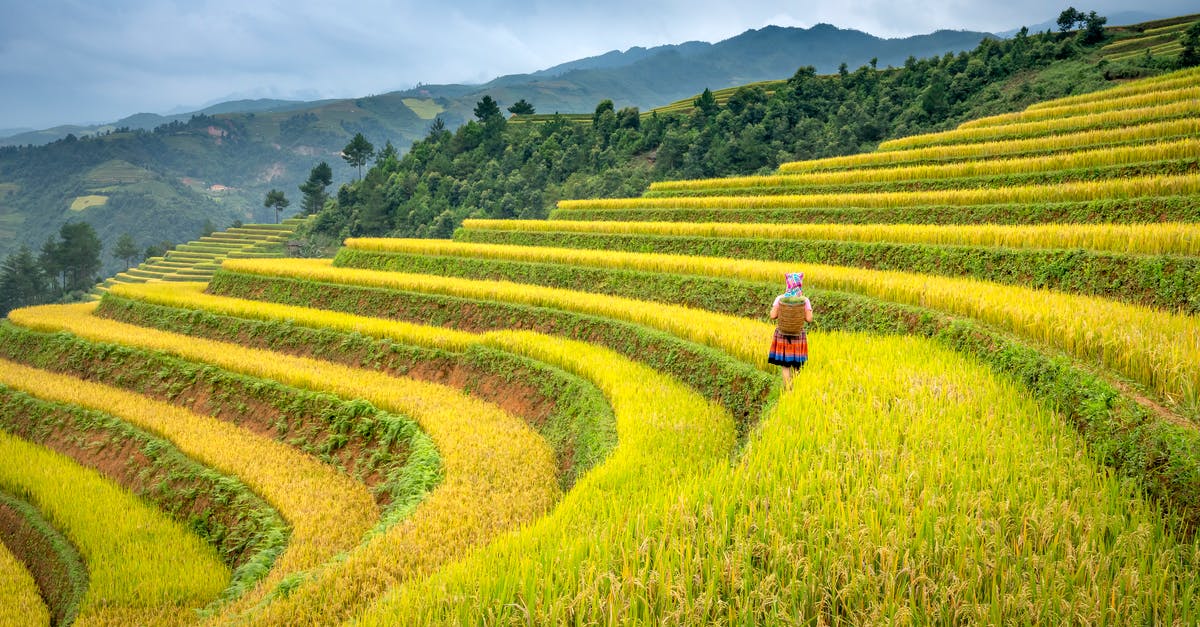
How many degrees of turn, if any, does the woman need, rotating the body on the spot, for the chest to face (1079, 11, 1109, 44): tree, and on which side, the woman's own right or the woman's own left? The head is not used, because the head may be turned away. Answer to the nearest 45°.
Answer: approximately 45° to the woman's own right

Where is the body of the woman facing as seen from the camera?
away from the camera

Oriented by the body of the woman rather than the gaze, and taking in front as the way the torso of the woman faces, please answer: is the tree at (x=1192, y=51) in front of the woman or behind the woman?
in front

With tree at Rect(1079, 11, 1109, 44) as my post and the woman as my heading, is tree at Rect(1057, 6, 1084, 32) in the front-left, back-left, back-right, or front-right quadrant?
back-right

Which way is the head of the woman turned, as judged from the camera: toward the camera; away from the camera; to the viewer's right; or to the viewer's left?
away from the camera

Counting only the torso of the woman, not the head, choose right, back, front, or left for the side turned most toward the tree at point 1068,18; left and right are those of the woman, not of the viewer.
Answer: front
